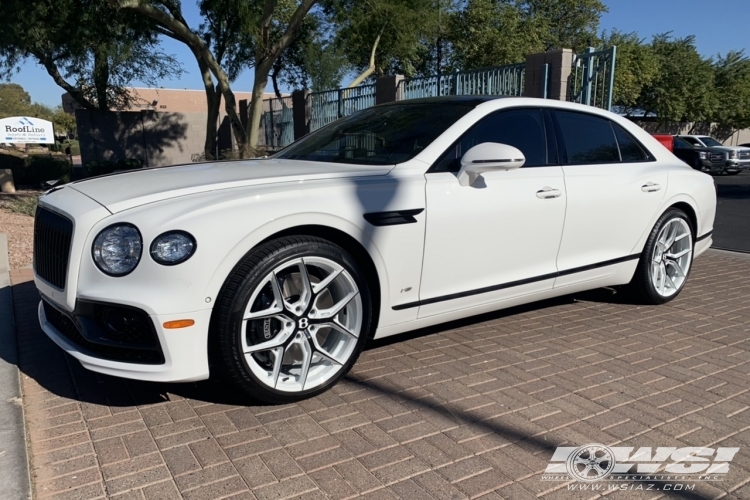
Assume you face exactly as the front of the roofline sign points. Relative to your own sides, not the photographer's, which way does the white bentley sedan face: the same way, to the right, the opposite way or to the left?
to the right

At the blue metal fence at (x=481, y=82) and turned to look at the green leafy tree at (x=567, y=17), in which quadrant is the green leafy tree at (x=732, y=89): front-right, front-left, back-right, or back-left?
front-right

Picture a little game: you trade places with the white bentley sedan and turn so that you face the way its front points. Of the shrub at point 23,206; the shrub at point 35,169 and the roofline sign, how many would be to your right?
3

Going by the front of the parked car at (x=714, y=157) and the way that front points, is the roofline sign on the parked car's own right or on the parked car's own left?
on the parked car's own right

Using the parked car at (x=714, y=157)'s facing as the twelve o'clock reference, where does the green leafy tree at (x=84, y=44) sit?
The green leafy tree is roughly at 3 o'clock from the parked car.

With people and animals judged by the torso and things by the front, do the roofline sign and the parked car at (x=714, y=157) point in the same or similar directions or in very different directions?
same or similar directions

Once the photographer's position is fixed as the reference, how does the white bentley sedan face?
facing the viewer and to the left of the viewer

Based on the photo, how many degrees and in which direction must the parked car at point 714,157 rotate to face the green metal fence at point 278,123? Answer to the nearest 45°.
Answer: approximately 90° to its right

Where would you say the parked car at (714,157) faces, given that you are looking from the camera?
facing the viewer and to the right of the viewer

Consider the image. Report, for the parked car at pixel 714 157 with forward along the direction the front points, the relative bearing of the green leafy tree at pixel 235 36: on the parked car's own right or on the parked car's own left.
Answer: on the parked car's own right

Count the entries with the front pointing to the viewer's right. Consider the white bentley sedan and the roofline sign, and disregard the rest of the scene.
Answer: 0

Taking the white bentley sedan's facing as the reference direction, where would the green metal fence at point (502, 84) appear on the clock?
The green metal fence is roughly at 5 o'clock from the white bentley sedan.

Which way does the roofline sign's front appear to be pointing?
toward the camera
